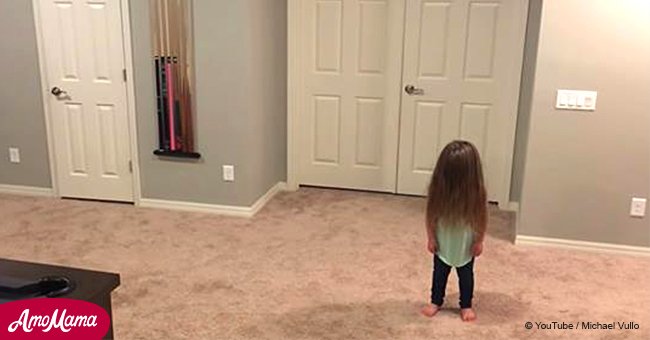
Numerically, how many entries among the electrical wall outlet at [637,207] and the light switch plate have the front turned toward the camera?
2

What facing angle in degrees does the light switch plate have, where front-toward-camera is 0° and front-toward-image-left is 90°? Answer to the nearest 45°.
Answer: approximately 0°

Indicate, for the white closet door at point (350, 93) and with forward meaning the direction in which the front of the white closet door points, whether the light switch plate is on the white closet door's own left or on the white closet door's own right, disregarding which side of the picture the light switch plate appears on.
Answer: on the white closet door's own left

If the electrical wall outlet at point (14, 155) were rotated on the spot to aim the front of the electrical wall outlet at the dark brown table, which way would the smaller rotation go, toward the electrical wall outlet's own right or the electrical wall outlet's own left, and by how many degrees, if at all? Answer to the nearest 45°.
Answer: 0° — it already faces it

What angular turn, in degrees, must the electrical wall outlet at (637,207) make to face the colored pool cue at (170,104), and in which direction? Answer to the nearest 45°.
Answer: approximately 90° to its right

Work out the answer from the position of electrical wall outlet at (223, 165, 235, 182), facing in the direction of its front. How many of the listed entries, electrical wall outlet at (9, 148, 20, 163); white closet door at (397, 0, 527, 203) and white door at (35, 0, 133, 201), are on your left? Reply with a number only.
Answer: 1

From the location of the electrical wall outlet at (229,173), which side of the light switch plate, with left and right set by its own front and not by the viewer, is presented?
right
